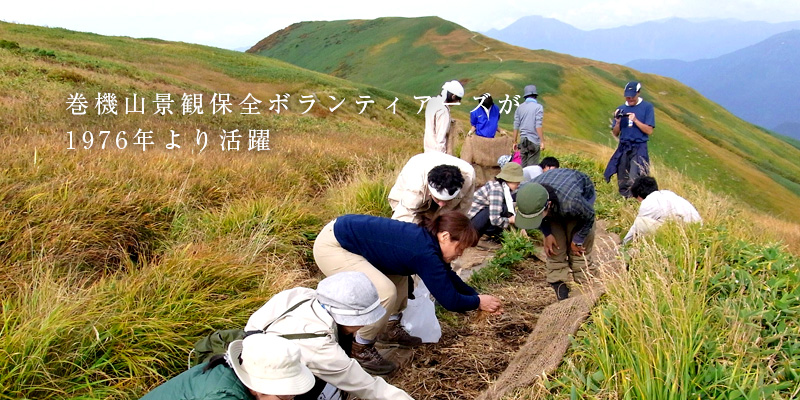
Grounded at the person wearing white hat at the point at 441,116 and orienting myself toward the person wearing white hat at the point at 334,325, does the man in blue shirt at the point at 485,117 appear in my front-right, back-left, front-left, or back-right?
back-left

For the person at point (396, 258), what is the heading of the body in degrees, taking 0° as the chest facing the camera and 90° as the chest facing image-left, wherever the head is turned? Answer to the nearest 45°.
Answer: approximately 270°

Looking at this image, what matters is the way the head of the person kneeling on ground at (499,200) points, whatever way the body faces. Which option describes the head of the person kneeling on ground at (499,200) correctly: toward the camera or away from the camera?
toward the camera

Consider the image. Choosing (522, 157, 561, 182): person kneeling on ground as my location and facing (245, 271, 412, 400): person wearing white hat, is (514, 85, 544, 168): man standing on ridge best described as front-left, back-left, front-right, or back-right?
back-right

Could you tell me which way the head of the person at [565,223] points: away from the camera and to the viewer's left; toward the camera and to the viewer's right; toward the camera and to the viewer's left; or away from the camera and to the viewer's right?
toward the camera and to the viewer's left

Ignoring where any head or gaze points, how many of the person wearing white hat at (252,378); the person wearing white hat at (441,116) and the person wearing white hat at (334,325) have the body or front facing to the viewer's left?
0
